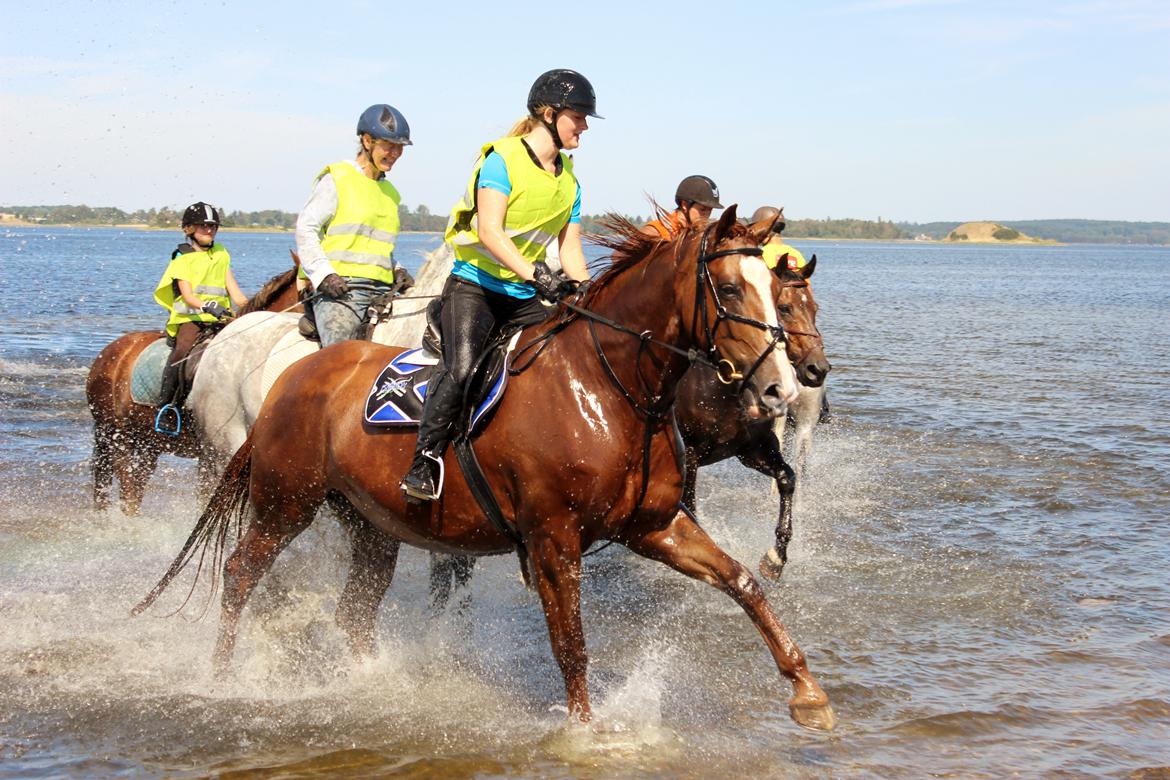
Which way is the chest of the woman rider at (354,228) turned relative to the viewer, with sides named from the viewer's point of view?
facing the viewer and to the right of the viewer

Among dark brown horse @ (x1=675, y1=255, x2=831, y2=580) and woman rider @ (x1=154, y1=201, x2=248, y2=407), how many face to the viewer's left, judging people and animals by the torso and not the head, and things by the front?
0

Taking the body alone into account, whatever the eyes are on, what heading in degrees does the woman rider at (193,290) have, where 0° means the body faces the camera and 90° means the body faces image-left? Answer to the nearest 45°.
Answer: approximately 315°

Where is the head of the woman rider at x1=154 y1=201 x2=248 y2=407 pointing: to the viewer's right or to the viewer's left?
to the viewer's right

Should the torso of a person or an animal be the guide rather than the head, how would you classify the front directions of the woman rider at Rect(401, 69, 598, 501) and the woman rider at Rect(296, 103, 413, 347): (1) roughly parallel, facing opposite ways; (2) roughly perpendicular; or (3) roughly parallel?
roughly parallel

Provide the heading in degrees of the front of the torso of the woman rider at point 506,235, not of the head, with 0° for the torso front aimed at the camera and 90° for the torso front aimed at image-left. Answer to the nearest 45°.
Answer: approximately 315°

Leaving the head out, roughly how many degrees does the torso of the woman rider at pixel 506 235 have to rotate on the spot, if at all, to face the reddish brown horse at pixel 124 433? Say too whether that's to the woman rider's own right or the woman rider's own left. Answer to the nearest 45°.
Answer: approximately 180°

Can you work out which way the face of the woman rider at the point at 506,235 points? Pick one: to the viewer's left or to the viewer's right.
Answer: to the viewer's right

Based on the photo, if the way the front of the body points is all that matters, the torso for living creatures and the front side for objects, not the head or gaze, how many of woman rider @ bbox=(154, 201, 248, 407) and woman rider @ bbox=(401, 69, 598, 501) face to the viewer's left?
0

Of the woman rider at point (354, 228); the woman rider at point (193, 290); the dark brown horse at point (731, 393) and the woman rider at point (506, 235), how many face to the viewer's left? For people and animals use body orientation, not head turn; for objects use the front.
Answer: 0

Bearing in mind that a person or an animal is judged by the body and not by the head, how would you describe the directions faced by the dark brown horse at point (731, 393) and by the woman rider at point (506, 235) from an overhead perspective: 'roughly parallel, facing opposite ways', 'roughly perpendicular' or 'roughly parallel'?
roughly parallel

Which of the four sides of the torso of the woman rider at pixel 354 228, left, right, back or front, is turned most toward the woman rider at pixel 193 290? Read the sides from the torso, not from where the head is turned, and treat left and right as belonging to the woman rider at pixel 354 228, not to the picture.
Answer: back

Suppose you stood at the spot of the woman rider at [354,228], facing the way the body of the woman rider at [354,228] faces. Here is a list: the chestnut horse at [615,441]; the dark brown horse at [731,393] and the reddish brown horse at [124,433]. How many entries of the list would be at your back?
1

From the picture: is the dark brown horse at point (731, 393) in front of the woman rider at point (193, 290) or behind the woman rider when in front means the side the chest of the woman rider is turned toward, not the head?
in front

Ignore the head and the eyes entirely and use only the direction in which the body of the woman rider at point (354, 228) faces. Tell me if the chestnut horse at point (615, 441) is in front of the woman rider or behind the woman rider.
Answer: in front

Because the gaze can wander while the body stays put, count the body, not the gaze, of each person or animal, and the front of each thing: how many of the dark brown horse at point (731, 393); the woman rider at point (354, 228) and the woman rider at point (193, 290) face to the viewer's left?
0

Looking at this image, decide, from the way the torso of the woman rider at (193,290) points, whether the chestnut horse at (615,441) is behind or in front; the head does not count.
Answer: in front

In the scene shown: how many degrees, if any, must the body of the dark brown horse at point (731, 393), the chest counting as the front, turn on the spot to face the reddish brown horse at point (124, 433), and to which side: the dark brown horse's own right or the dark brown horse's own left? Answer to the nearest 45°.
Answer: approximately 135° to the dark brown horse's own right
